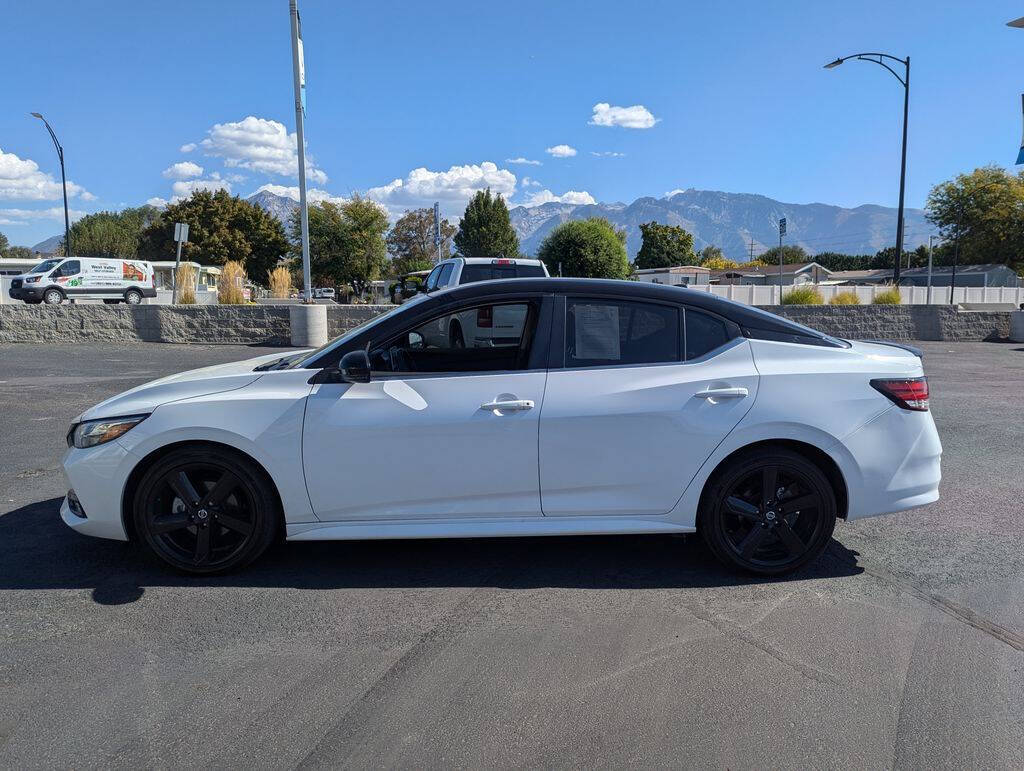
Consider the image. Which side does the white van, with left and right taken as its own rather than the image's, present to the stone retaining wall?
left

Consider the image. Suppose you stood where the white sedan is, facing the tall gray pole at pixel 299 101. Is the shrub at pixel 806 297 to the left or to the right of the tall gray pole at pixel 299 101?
right

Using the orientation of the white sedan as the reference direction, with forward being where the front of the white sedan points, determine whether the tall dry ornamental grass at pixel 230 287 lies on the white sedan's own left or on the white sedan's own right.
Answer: on the white sedan's own right

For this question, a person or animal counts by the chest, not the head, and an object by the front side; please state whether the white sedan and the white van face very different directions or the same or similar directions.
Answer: same or similar directions

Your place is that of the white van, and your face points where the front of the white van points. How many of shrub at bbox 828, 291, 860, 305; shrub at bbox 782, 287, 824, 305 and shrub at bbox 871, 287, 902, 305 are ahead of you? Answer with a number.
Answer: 0

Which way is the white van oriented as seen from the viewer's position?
to the viewer's left

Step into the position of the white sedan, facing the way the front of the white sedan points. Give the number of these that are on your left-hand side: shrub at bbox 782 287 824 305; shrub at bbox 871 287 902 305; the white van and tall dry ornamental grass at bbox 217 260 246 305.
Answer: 0

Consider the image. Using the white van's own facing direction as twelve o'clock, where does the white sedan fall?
The white sedan is roughly at 9 o'clock from the white van.

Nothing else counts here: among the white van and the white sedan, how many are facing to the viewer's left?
2

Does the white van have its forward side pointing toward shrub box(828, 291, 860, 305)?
no

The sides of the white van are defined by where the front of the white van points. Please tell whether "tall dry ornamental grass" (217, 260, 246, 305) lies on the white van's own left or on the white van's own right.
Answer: on the white van's own left

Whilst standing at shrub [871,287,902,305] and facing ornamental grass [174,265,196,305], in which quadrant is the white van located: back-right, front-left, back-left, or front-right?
front-right

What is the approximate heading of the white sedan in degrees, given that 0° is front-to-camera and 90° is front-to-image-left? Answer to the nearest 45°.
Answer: approximately 90°

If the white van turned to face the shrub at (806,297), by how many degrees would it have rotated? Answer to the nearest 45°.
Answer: approximately 135° to its left

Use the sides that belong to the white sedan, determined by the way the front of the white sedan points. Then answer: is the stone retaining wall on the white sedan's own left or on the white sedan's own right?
on the white sedan's own right
